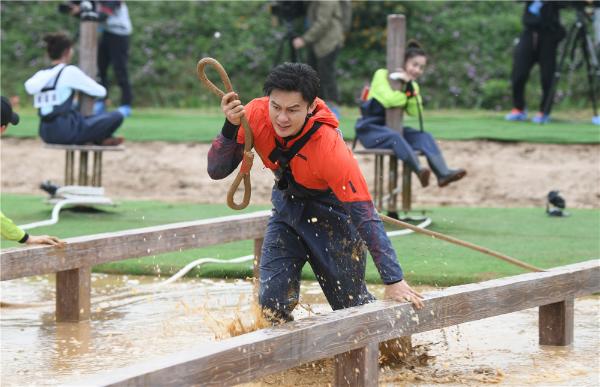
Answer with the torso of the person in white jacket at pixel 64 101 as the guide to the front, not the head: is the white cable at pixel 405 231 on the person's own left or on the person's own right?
on the person's own right

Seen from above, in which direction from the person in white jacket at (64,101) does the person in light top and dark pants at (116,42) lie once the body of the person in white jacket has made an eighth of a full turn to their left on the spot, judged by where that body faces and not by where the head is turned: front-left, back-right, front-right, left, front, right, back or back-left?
front

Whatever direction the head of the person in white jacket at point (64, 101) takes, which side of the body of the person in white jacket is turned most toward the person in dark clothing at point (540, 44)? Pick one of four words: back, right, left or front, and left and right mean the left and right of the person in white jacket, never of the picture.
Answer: front

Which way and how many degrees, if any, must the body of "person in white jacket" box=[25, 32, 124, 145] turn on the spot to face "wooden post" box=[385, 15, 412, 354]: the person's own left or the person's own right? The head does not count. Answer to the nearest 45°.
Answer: approximately 45° to the person's own right

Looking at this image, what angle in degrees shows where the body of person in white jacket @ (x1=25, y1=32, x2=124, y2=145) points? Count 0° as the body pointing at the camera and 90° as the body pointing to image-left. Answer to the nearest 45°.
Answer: approximately 225°

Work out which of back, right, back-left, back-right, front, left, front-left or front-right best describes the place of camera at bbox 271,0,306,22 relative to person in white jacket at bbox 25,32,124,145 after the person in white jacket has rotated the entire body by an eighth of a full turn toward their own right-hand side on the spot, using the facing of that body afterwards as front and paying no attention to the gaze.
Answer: front-left

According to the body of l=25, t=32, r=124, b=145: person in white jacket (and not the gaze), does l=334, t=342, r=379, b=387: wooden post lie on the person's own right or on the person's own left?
on the person's own right
